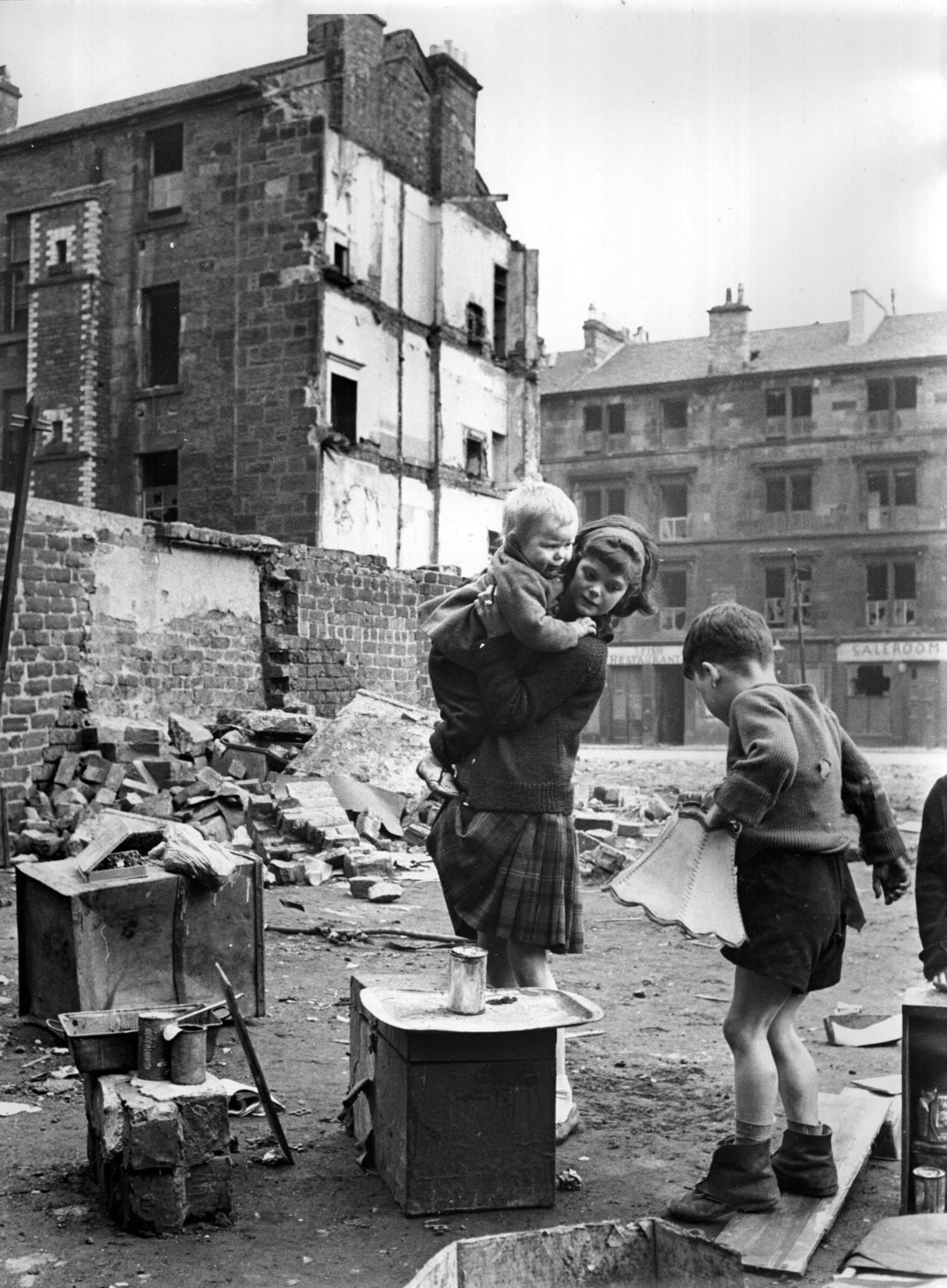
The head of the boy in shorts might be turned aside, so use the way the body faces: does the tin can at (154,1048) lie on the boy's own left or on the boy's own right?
on the boy's own left

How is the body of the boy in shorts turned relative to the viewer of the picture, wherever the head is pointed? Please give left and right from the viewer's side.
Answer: facing away from the viewer and to the left of the viewer

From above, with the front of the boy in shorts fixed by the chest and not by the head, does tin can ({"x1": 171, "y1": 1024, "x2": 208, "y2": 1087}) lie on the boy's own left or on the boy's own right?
on the boy's own left

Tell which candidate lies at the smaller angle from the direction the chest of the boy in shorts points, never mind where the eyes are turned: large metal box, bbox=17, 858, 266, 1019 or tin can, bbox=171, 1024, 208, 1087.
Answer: the large metal box

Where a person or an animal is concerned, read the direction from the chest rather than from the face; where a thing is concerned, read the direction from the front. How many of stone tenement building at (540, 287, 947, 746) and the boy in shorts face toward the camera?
1

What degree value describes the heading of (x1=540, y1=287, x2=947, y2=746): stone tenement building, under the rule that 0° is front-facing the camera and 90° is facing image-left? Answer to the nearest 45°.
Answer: approximately 0°
